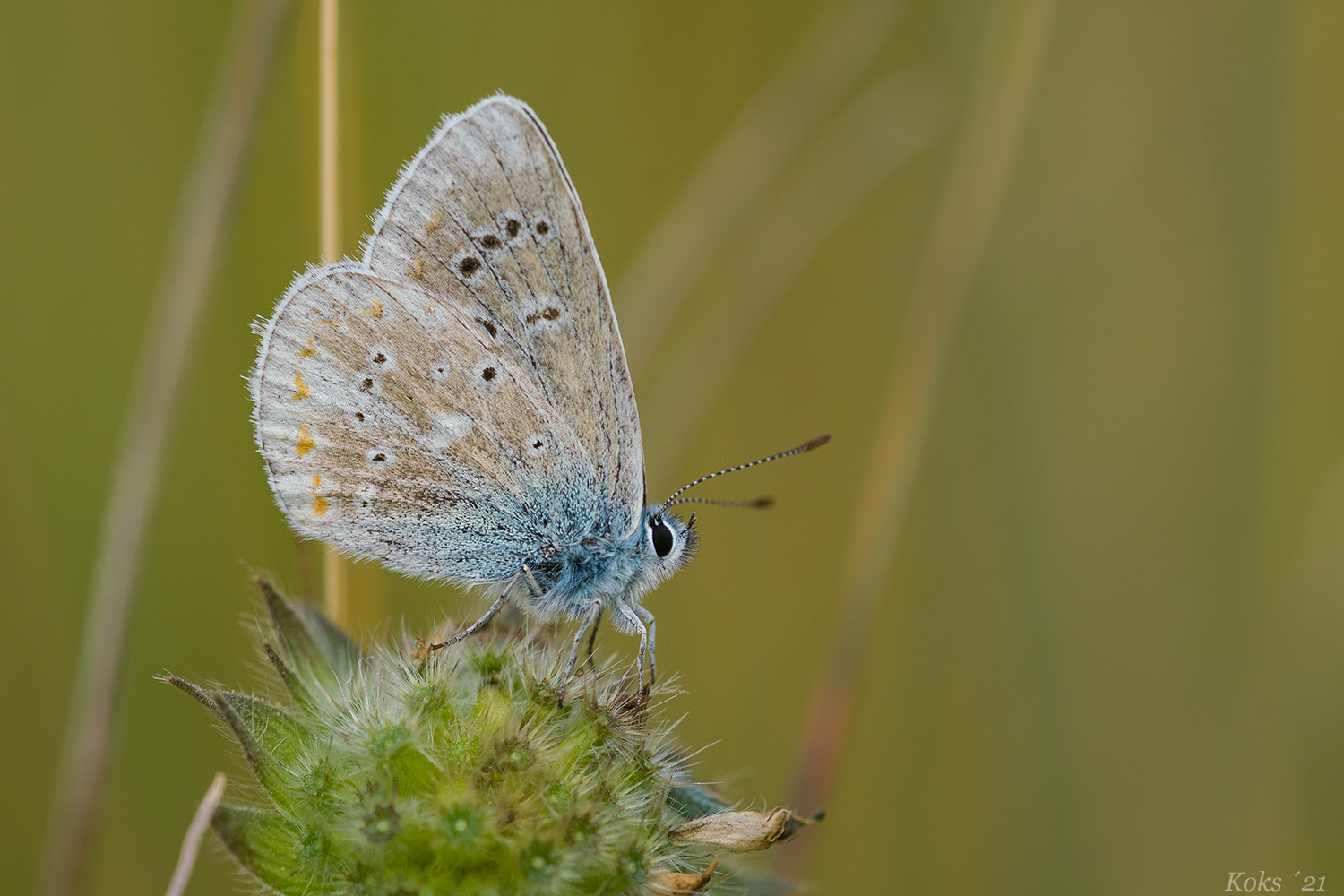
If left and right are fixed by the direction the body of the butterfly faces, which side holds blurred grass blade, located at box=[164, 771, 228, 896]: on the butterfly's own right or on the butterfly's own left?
on the butterfly's own right

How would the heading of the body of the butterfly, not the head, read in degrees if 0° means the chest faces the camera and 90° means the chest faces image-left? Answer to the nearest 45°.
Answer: approximately 270°

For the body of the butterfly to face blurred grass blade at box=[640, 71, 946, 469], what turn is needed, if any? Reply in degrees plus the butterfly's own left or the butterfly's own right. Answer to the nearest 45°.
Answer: approximately 45° to the butterfly's own left
